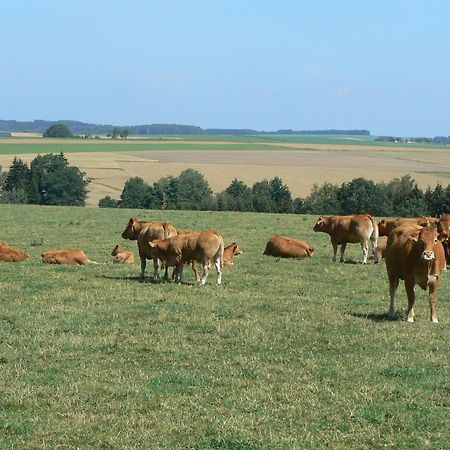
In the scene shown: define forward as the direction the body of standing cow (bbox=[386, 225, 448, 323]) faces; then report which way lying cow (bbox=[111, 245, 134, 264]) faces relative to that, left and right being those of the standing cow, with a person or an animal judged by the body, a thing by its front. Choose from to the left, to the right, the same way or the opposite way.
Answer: to the right

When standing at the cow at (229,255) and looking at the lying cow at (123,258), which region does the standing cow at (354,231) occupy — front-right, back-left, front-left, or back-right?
back-right

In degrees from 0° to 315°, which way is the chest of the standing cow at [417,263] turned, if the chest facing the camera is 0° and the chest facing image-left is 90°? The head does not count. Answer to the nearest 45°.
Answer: approximately 315°

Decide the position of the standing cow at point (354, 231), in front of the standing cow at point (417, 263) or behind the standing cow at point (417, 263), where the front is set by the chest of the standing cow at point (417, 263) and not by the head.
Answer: behind

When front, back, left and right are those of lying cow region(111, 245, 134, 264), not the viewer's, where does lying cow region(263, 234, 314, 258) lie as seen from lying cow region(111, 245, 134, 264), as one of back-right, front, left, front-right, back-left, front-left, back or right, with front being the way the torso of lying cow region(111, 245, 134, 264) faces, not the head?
back

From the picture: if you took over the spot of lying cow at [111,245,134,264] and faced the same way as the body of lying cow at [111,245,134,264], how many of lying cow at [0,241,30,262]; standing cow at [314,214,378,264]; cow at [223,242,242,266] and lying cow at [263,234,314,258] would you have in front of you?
1

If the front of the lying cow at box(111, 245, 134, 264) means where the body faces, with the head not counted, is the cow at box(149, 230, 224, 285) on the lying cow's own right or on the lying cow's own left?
on the lying cow's own left

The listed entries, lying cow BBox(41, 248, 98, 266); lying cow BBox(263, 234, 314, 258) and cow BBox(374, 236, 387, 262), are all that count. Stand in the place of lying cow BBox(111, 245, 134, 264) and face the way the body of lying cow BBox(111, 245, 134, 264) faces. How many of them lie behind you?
2

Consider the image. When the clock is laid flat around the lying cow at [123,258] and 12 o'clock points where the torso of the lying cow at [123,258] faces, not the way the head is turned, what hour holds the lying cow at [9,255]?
the lying cow at [9,255] is roughly at 12 o'clock from the lying cow at [123,258].

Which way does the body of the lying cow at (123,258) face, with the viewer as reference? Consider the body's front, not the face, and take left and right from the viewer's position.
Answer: facing to the left of the viewer

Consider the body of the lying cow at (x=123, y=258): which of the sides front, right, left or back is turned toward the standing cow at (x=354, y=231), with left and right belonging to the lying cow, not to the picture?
back

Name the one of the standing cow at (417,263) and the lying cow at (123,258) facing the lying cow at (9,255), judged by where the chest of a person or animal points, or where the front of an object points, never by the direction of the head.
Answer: the lying cow at (123,258)

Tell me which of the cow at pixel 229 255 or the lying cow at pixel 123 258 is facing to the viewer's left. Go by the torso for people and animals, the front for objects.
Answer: the lying cow

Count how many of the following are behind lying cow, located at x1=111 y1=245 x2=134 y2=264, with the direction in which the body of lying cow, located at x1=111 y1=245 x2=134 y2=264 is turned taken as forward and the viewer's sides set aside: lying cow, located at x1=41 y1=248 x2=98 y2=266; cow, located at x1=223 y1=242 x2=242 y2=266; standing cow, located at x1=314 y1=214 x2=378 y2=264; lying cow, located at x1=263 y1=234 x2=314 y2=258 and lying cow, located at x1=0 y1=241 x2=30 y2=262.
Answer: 3
